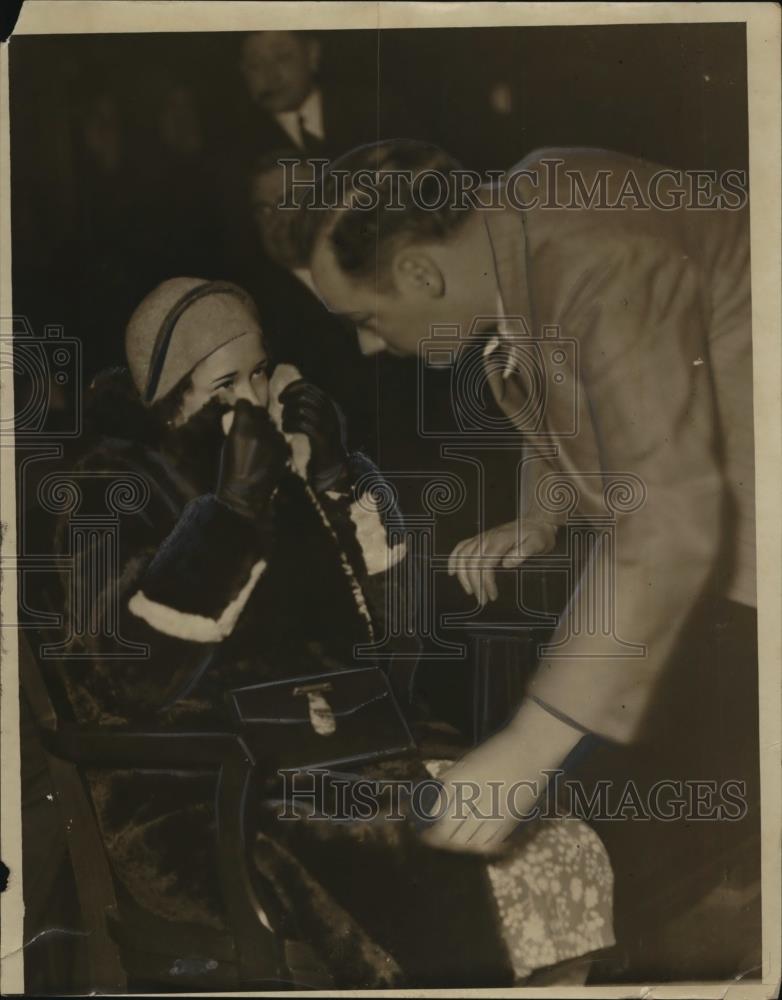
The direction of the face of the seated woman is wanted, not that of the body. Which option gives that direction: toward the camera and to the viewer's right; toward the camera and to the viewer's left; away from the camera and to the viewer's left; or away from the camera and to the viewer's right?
toward the camera and to the viewer's right

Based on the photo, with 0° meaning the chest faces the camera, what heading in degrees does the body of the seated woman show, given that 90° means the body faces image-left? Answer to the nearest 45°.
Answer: approximately 315°
